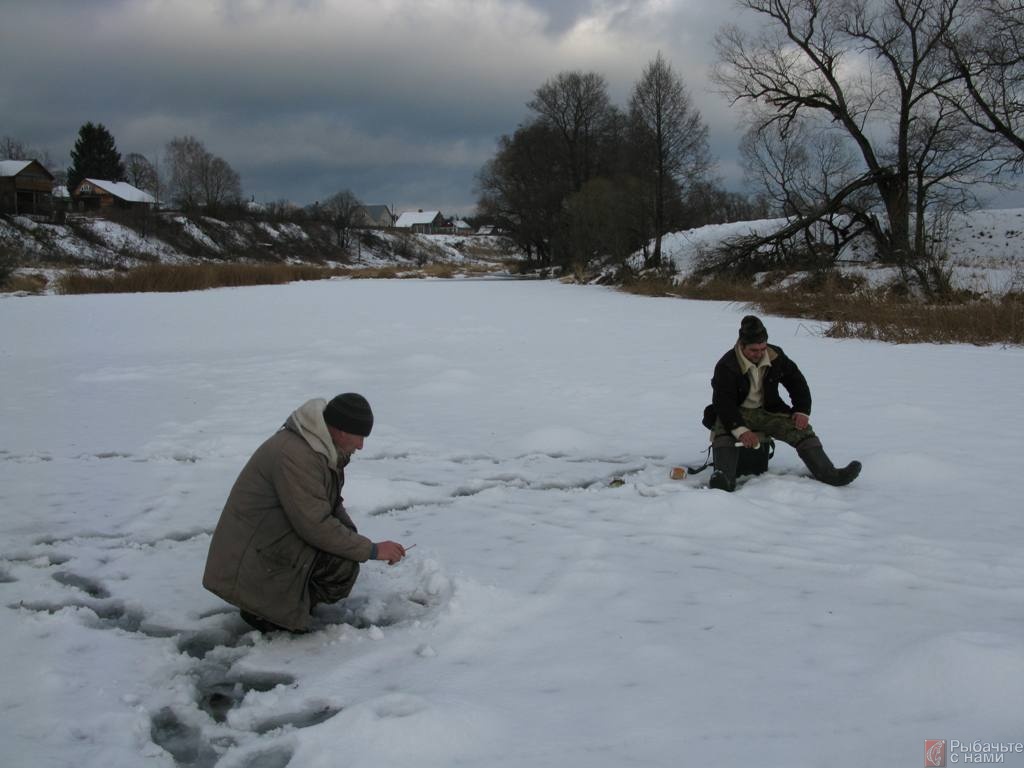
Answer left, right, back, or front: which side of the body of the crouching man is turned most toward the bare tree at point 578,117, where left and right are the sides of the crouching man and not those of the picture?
left

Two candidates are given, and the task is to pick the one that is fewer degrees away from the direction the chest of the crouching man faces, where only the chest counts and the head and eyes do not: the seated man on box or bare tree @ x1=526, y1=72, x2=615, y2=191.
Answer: the seated man on box

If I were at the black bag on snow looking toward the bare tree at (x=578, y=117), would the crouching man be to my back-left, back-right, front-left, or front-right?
back-left

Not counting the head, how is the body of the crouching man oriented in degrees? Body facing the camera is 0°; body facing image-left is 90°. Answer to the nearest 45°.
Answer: approximately 270°

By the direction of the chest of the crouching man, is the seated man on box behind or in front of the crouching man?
in front

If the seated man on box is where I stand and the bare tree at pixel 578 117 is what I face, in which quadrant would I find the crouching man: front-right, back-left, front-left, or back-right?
back-left

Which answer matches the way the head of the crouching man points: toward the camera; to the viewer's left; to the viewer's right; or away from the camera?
to the viewer's right

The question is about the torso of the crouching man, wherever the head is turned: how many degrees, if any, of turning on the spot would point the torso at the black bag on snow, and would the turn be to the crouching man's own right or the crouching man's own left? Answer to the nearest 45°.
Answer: approximately 45° to the crouching man's own left
